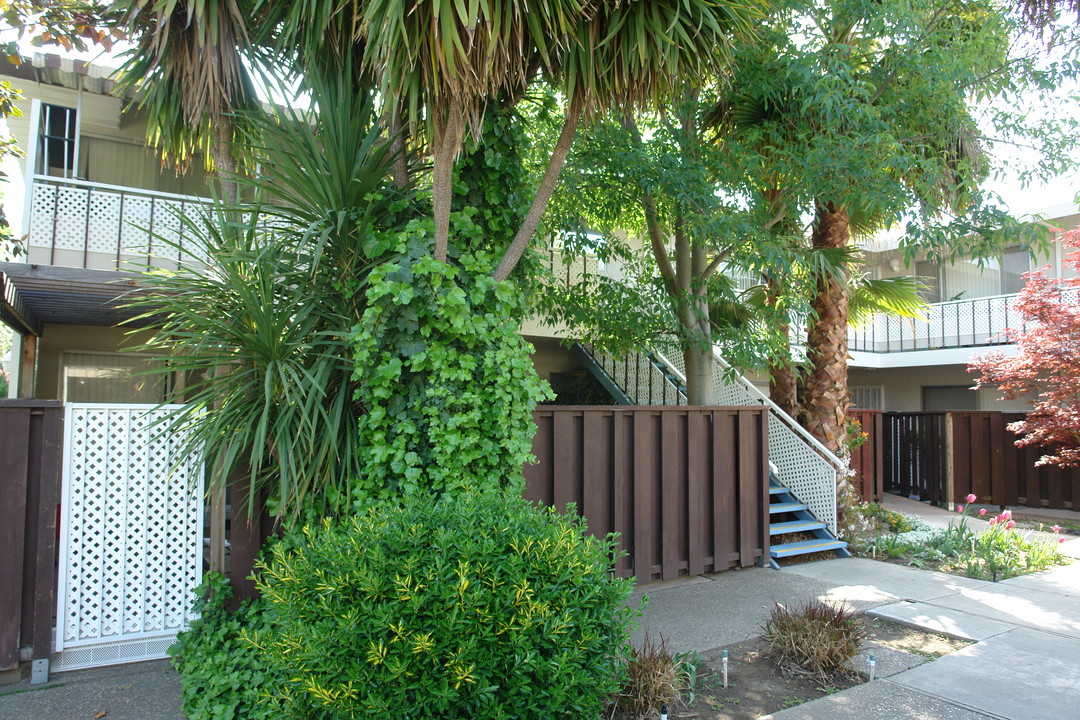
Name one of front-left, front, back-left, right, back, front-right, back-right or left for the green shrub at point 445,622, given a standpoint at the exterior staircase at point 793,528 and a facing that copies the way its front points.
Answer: front-right

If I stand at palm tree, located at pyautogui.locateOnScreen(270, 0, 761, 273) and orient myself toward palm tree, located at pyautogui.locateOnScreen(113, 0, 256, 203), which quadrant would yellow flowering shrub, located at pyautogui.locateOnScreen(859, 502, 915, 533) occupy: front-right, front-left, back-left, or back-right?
back-right

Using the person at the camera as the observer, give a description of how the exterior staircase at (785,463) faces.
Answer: facing the viewer and to the right of the viewer

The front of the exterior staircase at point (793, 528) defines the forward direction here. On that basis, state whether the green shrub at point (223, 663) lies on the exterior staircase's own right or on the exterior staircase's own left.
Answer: on the exterior staircase's own right

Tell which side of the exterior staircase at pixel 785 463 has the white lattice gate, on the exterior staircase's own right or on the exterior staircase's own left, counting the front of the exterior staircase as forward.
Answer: on the exterior staircase's own right

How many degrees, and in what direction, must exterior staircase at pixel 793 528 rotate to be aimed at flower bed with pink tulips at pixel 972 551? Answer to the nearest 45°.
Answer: approximately 45° to its left

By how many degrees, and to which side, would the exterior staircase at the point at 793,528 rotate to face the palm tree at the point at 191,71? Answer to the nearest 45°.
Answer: approximately 90° to its right

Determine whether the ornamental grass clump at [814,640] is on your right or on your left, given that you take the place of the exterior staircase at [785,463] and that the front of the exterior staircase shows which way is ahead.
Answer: on your right

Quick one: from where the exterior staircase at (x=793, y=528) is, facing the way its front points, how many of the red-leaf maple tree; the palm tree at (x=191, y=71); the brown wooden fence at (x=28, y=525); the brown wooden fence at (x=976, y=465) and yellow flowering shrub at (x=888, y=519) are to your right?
2

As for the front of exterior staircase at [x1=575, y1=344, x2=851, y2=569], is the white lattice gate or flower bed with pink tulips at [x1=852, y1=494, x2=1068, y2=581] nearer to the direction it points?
the flower bed with pink tulips

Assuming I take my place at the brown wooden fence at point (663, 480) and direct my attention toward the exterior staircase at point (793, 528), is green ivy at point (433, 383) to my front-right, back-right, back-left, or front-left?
back-right

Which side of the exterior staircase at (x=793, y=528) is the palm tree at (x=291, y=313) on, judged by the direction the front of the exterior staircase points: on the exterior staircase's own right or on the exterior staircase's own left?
on the exterior staircase's own right

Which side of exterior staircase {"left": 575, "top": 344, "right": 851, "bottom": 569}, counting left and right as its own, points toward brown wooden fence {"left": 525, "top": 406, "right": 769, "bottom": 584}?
right
